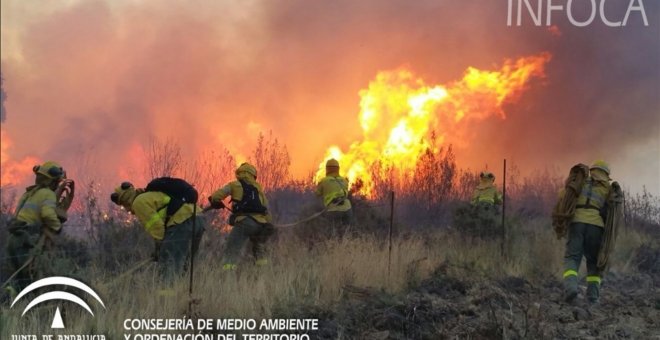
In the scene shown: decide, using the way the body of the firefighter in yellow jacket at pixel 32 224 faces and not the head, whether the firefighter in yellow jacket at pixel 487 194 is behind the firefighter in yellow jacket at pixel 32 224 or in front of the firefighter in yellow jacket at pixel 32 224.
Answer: in front

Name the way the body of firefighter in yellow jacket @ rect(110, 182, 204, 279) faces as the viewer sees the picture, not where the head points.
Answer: to the viewer's left

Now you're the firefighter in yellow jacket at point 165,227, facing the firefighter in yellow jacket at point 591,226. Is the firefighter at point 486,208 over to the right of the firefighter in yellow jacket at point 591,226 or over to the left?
left

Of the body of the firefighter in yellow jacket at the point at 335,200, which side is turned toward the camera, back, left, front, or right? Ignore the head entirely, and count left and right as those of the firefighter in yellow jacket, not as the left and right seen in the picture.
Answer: back

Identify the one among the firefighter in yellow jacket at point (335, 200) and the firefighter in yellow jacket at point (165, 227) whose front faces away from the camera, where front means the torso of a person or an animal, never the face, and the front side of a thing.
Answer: the firefighter in yellow jacket at point (335, 200)

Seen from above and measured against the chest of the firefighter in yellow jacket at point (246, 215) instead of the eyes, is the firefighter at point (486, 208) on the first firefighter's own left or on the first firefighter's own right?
on the first firefighter's own right

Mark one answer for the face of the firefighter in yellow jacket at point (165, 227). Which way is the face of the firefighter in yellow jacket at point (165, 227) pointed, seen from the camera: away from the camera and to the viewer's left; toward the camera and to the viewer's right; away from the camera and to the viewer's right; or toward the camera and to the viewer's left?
away from the camera and to the viewer's left

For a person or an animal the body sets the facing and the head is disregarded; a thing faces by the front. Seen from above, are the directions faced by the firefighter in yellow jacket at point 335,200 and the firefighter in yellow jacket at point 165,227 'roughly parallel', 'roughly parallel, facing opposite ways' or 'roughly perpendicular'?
roughly perpendicular

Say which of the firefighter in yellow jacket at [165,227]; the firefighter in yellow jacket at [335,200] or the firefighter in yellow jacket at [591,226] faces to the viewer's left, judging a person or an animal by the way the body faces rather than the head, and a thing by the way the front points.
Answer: the firefighter in yellow jacket at [165,227]

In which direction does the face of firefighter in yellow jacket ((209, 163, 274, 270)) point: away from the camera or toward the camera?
away from the camera

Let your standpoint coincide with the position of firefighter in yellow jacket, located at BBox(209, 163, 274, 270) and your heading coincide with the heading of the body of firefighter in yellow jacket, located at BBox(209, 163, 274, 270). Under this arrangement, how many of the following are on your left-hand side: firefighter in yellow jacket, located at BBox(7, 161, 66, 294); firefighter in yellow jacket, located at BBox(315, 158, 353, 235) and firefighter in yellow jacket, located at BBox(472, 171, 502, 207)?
1
